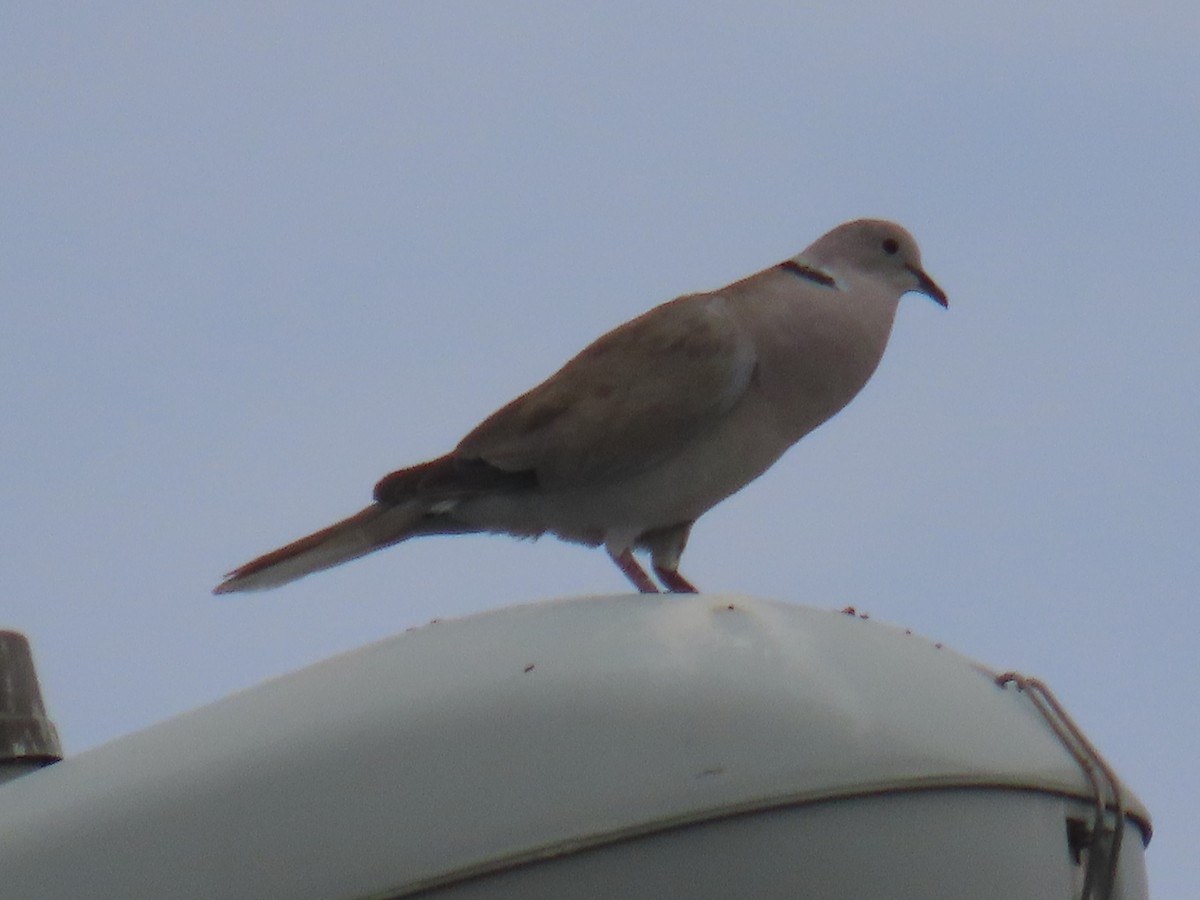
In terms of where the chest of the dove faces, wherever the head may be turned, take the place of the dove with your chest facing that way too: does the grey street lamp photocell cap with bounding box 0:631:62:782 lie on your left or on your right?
on your right

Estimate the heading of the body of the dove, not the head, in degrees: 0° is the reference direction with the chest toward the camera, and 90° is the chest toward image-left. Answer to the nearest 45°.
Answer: approximately 270°
